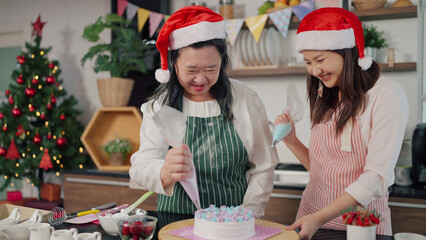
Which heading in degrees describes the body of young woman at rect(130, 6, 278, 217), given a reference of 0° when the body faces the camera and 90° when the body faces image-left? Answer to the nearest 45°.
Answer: approximately 0°

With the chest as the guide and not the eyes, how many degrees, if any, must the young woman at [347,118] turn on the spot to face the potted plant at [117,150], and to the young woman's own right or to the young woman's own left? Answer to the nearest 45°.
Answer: approximately 90° to the young woman's own right

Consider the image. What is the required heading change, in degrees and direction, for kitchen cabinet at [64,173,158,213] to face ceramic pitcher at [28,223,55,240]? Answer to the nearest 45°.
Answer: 0° — it already faces it

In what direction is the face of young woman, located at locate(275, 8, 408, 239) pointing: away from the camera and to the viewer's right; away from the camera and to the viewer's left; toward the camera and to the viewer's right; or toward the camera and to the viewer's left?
toward the camera and to the viewer's left

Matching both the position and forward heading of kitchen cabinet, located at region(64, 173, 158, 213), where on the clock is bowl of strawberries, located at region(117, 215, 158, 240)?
The bowl of strawberries is roughly at 12 o'clock from the kitchen cabinet.

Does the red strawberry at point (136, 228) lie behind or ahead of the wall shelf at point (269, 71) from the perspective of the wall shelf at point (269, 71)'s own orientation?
ahead
